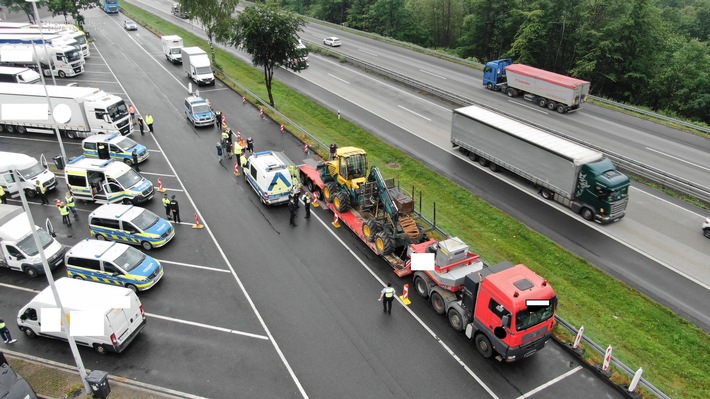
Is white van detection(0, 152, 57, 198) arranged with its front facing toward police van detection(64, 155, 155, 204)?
yes

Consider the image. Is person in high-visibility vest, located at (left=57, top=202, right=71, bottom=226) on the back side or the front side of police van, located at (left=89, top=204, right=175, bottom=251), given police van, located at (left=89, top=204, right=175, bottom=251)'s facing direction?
on the back side

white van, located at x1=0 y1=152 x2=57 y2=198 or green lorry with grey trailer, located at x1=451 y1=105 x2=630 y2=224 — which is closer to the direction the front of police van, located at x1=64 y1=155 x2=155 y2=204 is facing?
the green lorry with grey trailer

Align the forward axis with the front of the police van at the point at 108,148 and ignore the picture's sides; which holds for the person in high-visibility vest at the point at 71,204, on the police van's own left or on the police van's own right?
on the police van's own right

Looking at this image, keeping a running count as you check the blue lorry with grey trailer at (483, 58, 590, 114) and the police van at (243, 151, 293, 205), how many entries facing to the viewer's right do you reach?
0

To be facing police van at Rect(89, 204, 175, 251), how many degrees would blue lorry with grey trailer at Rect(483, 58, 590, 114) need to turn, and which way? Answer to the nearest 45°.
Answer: approximately 90° to its left

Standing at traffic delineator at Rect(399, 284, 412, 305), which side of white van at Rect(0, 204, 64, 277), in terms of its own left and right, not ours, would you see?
front

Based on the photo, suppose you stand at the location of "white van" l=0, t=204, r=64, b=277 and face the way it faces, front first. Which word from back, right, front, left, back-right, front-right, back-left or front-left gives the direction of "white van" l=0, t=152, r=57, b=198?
back-left

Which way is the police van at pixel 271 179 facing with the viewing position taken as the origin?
facing away from the viewer and to the left of the viewer

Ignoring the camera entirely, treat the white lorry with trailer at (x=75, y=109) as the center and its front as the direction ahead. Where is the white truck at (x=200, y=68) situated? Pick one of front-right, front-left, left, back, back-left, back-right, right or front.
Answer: left

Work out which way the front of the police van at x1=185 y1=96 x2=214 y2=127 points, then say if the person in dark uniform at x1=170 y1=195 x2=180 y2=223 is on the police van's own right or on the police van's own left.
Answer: on the police van's own right

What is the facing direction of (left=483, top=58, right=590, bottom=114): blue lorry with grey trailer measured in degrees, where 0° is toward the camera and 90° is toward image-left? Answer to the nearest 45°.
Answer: approximately 135°
